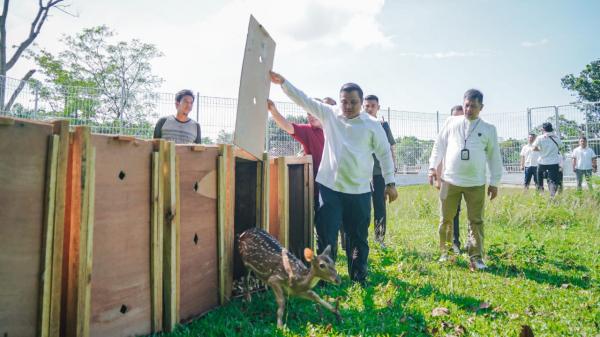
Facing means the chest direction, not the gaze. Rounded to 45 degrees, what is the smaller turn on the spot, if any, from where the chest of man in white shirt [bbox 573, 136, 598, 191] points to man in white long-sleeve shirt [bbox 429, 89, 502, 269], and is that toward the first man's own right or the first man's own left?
0° — they already face them

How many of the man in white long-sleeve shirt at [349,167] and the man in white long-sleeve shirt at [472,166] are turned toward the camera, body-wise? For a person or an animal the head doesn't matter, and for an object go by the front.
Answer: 2

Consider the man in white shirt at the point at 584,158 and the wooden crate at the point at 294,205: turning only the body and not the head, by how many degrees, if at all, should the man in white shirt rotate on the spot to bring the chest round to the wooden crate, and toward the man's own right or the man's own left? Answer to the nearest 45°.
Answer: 0° — they already face it

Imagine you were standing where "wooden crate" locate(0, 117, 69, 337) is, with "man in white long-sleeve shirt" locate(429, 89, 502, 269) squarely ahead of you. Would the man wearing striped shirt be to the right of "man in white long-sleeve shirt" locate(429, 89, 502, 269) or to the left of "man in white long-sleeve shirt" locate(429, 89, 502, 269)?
left

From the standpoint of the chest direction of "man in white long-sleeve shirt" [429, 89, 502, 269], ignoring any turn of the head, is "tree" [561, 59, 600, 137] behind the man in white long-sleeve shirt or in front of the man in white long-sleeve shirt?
behind

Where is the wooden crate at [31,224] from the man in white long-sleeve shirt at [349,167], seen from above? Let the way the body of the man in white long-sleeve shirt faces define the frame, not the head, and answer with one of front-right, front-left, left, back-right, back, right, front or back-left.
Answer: front-right

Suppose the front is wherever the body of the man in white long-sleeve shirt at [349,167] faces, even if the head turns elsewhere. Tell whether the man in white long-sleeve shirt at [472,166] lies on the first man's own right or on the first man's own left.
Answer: on the first man's own left

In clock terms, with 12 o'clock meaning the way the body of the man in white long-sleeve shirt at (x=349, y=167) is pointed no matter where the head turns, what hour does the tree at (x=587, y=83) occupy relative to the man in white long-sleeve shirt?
The tree is roughly at 7 o'clock from the man in white long-sleeve shirt.

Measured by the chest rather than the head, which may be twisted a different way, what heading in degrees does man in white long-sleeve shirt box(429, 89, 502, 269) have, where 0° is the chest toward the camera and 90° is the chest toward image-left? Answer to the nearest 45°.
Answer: approximately 0°

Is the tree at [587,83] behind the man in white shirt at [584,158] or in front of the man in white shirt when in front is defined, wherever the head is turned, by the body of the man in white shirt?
behind

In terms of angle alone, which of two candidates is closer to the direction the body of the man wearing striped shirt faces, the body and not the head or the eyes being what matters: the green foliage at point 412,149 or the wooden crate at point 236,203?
the wooden crate
